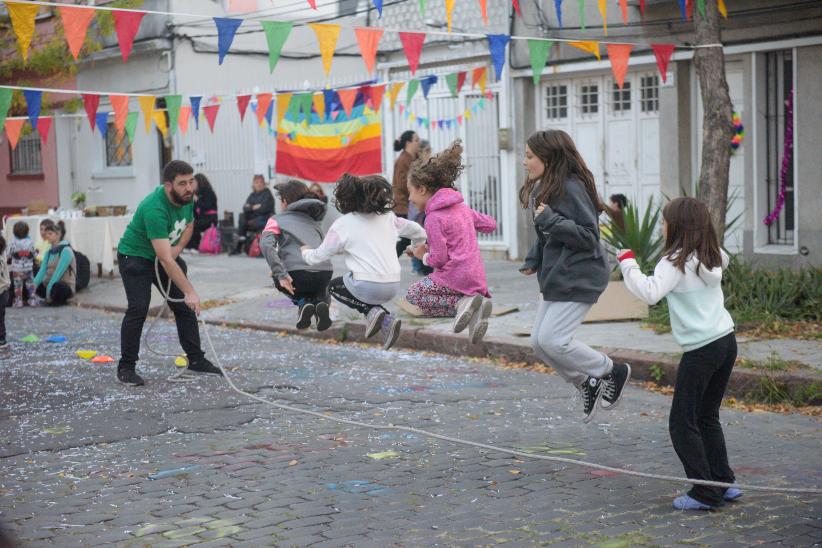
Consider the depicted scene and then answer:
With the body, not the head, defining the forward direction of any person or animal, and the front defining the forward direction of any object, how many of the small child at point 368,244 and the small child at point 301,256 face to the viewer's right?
0

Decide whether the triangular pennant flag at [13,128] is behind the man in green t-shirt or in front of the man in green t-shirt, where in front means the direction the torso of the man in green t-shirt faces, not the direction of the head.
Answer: behind

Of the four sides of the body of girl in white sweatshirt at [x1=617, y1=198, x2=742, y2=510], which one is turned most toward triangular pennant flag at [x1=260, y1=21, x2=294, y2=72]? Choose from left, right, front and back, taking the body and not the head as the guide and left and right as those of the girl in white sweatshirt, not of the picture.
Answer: front

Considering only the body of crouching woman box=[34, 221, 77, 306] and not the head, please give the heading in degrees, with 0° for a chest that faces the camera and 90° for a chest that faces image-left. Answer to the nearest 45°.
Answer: approximately 45°

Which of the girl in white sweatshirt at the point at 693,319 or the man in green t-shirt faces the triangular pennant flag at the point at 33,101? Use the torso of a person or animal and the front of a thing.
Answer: the girl in white sweatshirt

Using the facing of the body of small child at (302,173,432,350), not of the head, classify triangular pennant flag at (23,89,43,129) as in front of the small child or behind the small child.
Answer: in front

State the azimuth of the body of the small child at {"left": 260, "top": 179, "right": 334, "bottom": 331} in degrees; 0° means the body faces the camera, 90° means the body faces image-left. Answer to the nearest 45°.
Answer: approximately 135°

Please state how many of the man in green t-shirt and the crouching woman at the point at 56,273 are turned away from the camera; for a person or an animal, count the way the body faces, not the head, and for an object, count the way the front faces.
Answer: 0

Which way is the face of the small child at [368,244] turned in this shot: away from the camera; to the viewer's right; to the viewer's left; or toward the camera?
away from the camera

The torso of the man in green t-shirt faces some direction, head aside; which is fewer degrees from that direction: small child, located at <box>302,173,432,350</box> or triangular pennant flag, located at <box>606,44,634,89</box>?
the small child

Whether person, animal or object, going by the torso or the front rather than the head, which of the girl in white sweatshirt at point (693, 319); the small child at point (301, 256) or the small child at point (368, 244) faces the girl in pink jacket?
the girl in white sweatshirt

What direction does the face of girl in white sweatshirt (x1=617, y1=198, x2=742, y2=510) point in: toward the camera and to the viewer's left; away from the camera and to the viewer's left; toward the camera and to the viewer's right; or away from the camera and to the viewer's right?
away from the camera and to the viewer's left

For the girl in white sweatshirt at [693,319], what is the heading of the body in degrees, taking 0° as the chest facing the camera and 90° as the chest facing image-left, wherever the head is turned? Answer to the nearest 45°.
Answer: approximately 135°

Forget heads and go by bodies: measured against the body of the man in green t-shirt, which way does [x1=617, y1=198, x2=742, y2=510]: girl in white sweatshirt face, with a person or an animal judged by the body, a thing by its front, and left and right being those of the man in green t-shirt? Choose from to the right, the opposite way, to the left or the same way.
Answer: the opposite way

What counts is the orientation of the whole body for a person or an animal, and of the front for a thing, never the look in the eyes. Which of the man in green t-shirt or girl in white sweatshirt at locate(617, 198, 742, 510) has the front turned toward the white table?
the girl in white sweatshirt
